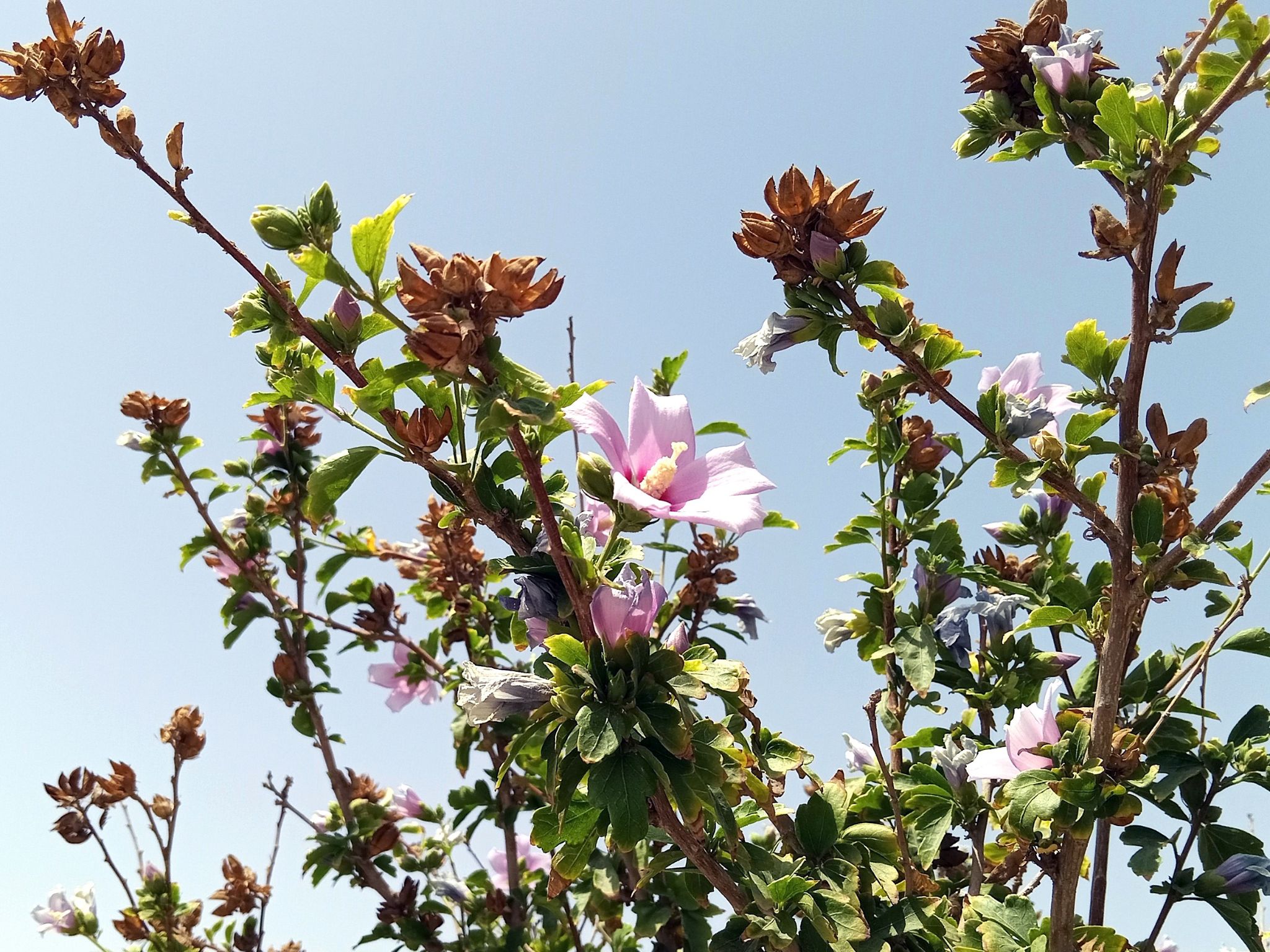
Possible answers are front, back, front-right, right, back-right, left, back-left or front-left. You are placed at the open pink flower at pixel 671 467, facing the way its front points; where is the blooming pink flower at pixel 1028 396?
left

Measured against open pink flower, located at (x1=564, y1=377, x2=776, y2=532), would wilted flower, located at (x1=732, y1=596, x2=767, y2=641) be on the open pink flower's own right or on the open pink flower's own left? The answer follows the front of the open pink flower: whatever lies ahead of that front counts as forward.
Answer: on the open pink flower's own left

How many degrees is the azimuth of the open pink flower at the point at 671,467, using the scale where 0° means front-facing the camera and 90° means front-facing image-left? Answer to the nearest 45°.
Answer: approximately 315°

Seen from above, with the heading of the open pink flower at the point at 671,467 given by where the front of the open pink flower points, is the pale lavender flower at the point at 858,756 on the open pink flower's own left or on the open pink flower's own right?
on the open pink flower's own left

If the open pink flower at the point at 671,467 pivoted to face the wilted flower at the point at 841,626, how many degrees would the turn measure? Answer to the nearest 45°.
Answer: approximately 135° to its left
